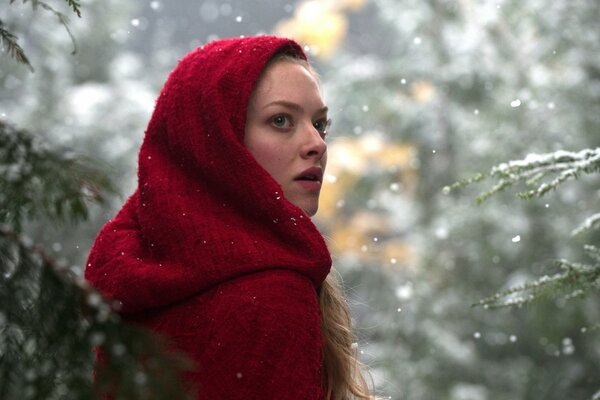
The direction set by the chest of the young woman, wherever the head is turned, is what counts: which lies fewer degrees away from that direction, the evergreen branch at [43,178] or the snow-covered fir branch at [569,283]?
the snow-covered fir branch

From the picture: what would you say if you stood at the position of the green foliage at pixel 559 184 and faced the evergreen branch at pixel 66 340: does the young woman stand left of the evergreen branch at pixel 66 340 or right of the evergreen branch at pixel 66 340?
right

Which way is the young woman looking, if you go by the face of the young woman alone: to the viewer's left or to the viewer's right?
to the viewer's right

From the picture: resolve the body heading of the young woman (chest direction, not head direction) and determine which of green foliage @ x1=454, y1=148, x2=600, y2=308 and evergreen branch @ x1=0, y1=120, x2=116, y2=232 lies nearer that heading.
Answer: the green foliage

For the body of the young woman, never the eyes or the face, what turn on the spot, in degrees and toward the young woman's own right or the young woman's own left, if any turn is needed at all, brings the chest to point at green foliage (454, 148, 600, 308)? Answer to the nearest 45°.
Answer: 0° — they already face it

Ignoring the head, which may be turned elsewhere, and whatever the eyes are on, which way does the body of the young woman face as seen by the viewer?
to the viewer's right

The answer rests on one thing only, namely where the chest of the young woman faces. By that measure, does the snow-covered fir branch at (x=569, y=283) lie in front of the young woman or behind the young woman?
in front
